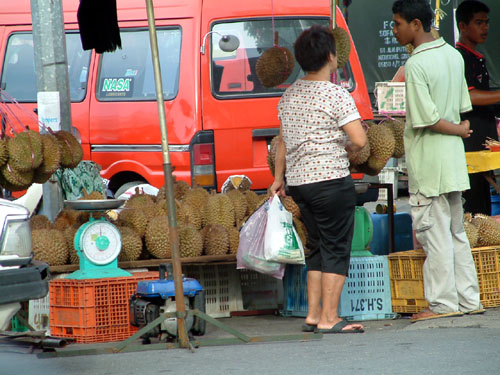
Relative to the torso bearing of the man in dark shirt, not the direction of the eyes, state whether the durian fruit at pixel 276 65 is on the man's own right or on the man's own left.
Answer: on the man's own right

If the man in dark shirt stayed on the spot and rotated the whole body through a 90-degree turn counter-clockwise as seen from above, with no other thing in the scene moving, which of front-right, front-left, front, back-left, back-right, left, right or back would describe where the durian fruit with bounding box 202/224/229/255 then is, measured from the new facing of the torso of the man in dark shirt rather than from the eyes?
back

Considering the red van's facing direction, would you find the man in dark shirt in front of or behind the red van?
behind

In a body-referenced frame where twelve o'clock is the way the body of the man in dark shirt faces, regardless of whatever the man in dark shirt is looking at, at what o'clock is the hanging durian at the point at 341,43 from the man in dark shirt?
The hanging durian is roughly at 3 o'clock from the man in dark shirt.

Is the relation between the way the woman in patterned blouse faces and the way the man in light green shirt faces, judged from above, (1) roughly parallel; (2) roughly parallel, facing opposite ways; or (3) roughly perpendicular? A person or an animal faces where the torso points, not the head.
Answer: roughly perpendicular

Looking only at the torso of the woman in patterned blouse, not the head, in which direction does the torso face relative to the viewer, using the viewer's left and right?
facing away from the viewer and to the right of the viewer

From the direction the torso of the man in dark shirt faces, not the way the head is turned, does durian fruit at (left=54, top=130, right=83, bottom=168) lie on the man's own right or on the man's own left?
on the man's own right

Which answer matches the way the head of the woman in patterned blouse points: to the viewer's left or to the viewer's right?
to the viewer's right

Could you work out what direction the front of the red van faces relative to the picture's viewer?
facing away from the viewer and to the left of the viewer
